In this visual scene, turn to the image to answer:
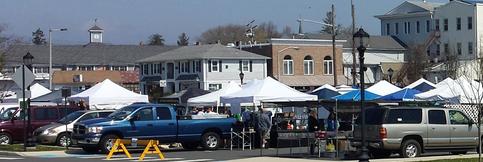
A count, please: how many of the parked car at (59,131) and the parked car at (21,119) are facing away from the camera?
0

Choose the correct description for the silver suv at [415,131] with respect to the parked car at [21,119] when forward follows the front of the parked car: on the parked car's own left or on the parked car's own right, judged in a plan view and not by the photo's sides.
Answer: on the parked car's own left

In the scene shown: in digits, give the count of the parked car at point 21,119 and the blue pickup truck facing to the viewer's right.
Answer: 0

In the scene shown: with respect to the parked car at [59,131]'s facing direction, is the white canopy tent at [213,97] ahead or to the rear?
to the rear

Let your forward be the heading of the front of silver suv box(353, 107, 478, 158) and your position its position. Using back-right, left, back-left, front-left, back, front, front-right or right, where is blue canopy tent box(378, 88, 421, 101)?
front-left

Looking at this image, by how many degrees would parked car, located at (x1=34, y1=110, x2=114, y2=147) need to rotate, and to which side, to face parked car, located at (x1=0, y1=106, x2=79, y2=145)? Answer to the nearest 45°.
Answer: approximately 90° to its right
